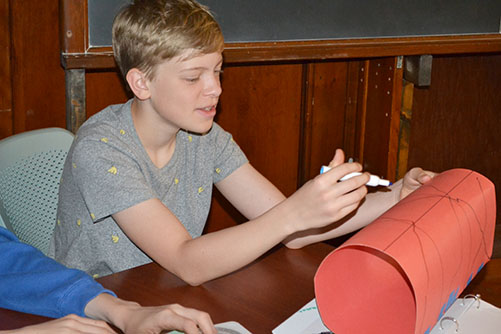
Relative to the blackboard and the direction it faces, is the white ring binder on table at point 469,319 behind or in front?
in front

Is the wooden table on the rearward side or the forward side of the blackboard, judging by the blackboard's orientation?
on the forward side

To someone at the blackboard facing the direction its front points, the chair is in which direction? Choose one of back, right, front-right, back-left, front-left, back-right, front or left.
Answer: front-right

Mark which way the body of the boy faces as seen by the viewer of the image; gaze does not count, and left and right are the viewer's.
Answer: facing the viewer and to the right of the viewer

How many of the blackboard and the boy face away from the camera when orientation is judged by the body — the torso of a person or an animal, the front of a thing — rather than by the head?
0

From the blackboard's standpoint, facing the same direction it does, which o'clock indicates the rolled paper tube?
The rolled paper tube is roughly at 12 o'clock from the blackboard.

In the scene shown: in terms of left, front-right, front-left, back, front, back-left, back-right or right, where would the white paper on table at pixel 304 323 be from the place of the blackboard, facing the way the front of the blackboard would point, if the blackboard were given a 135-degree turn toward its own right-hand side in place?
back-left

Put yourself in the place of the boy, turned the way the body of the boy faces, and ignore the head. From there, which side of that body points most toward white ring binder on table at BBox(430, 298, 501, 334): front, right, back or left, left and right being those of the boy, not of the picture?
front

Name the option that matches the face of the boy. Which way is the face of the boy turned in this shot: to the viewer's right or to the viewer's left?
to the viewer's right

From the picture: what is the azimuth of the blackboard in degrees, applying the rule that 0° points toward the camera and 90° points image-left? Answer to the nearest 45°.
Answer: approximately 0°

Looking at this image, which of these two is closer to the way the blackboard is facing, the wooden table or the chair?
the wooden table
